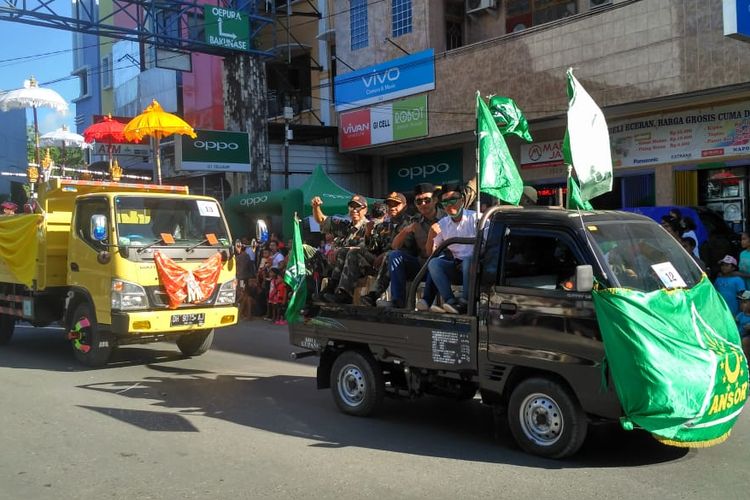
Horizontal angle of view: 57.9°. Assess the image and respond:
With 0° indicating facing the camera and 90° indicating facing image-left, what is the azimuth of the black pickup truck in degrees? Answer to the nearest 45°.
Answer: approximately 315°

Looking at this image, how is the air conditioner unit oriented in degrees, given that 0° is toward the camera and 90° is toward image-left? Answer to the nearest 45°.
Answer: approximately 45°

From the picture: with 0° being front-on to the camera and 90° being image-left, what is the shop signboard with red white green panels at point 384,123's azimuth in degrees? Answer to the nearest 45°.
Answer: approximately 45°

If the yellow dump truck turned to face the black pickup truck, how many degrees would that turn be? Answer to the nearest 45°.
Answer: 0° — it already faces it

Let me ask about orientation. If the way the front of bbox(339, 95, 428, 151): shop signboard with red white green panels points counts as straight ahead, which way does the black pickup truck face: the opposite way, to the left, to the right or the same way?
to the left

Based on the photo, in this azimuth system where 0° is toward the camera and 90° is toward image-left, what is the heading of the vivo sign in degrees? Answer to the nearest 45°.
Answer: approximately 45°

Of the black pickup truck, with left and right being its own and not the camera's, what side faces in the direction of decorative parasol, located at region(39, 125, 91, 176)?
back

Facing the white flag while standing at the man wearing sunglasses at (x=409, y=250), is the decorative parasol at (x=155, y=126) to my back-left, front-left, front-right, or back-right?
back-left
